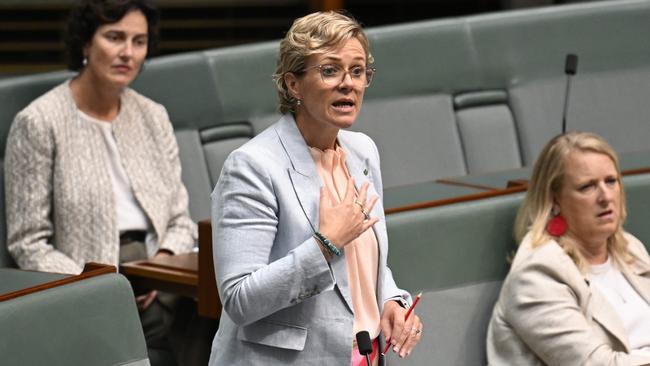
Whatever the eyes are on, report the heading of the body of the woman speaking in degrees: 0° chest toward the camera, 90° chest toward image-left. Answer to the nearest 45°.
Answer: approximately 315°

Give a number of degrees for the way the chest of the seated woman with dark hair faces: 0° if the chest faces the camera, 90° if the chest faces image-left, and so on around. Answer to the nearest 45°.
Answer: approximately 315°

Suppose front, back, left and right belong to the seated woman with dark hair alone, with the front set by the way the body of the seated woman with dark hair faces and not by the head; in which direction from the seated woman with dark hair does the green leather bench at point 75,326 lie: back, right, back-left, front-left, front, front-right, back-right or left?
front-right

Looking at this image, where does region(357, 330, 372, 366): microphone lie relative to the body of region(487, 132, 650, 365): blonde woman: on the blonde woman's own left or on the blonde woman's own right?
on the blonde woman's own right

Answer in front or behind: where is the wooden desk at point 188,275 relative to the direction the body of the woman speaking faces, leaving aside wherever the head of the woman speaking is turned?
behind

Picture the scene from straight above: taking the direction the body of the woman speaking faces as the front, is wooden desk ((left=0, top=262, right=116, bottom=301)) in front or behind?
behind
